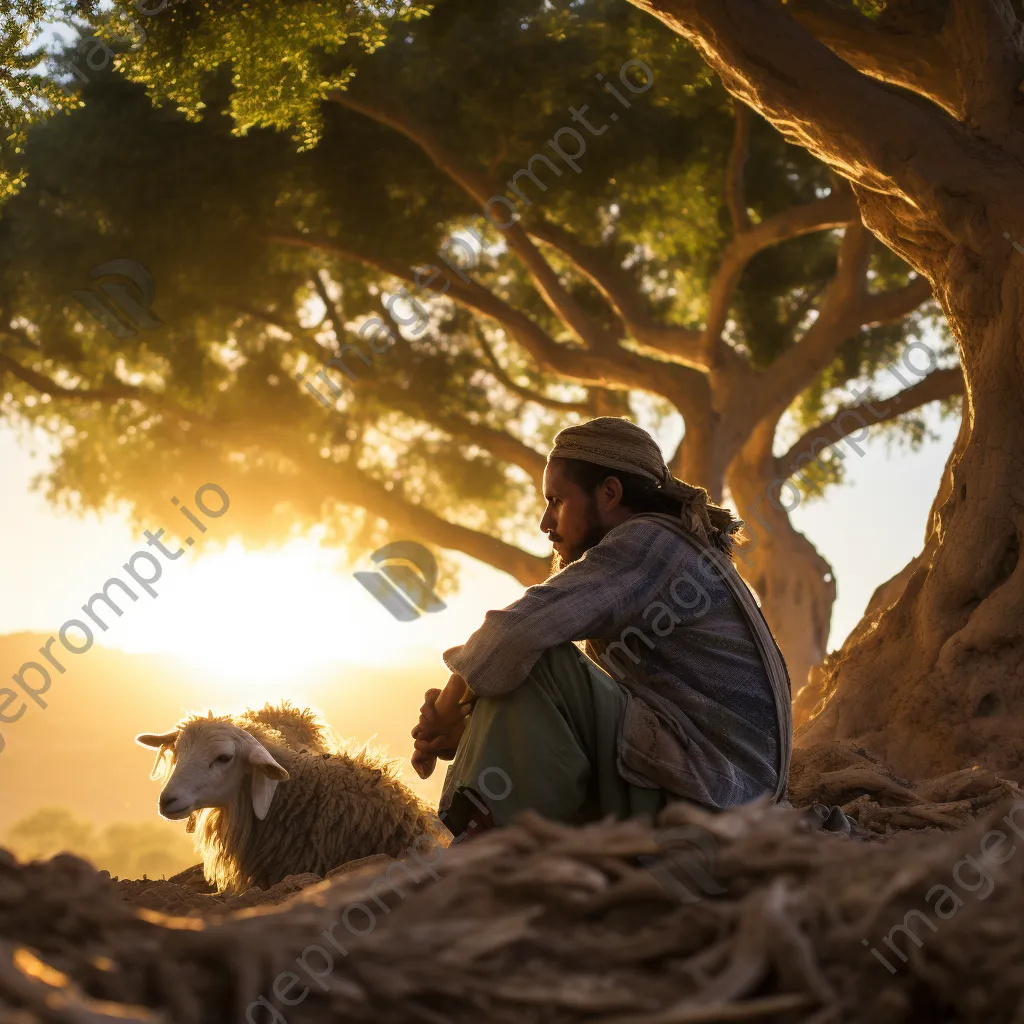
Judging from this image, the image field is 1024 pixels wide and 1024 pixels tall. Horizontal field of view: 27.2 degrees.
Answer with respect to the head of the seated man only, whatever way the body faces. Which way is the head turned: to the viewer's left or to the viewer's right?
to the viewer's left

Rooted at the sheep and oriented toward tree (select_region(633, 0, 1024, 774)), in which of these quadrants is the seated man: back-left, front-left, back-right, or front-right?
front-right

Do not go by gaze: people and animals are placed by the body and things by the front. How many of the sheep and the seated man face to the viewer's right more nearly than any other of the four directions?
0

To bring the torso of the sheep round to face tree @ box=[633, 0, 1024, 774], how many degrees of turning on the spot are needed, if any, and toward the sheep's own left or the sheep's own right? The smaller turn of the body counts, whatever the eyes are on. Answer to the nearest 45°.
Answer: approximately 135° to the sheep's own left

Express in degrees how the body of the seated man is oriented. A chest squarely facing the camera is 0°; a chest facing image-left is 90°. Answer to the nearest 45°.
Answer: approximately 90°

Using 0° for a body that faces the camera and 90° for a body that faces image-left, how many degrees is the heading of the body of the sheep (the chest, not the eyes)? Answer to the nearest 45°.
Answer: approximately 45°
